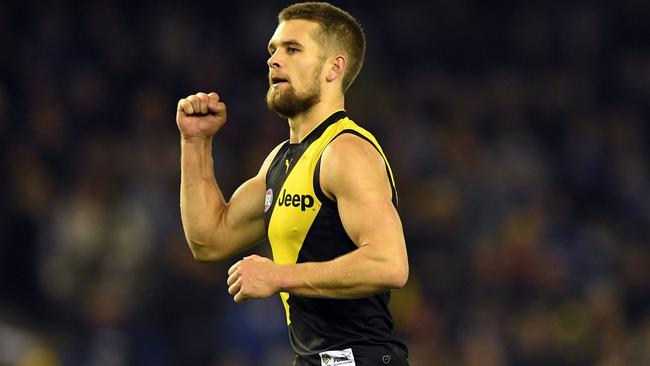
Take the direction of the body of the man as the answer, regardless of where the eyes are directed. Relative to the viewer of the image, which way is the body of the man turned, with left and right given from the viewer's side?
facing the viewer and to the left of the viewer
